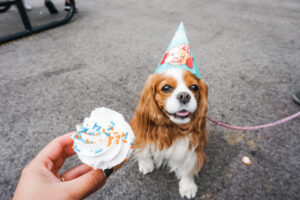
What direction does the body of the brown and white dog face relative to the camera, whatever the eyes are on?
toward the camera

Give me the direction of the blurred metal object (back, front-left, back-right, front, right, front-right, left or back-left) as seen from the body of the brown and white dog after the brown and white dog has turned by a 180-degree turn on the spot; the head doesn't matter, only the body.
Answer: front-left
